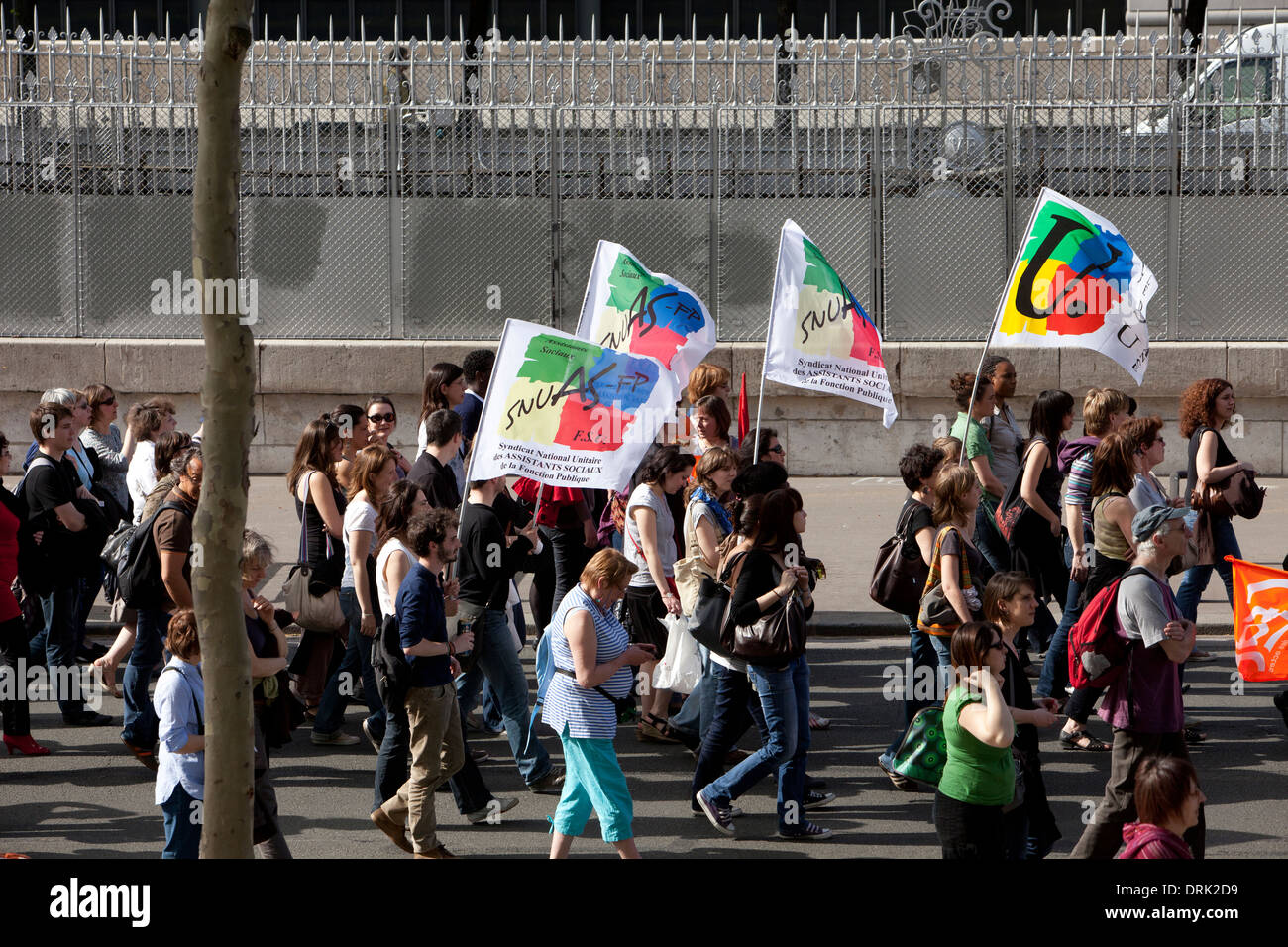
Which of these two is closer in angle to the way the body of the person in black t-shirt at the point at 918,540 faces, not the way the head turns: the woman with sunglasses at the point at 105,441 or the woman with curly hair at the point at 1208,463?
the woman with curly hair

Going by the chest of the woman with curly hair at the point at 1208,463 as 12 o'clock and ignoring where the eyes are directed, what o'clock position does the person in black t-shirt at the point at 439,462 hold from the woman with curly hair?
The person in black t-shirt is roughly at 5 o'clock from the woman with curly hair.

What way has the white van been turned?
to the viewer's left

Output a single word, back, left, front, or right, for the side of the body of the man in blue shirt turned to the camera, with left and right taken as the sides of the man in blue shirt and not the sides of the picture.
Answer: right

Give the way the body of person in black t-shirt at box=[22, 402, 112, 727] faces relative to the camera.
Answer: to the viewer's right

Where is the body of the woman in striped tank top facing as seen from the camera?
to the viewer's right

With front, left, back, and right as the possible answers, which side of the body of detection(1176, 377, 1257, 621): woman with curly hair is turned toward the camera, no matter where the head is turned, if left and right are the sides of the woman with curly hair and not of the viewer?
right

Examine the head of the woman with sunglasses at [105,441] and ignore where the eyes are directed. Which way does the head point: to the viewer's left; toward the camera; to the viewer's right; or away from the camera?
to the viewer's right

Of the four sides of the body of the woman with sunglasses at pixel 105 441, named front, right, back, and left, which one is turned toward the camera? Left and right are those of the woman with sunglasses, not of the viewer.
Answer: right

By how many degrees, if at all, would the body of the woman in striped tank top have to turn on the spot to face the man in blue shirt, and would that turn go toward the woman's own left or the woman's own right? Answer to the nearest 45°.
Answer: approximately 135° to the woman's own left

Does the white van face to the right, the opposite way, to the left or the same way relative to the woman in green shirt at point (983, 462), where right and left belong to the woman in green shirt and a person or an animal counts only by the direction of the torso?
the opposite way
